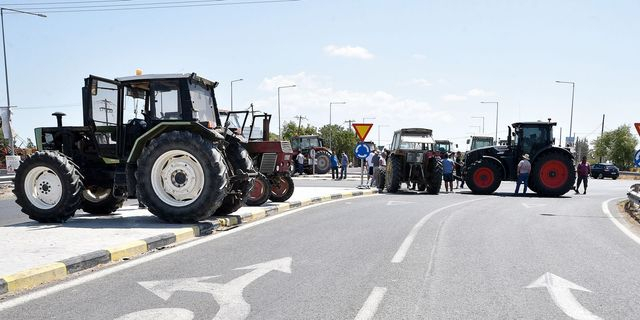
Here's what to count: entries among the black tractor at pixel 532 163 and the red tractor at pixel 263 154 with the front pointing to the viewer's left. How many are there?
1

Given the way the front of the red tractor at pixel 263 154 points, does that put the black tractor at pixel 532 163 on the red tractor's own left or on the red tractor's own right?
on the red tractor's own left

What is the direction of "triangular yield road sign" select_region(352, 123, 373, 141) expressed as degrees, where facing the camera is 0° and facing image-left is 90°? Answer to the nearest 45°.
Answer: approximately 0°

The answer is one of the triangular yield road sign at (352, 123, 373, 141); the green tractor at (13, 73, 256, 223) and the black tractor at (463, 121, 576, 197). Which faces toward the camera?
the triangular yield road sign

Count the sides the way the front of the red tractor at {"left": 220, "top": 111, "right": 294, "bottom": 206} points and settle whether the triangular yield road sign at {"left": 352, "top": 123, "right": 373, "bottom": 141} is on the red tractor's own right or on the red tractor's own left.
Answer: on the red tractor's own left

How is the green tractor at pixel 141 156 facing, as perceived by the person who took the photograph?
facing away from the viewer and to the left of the viewer

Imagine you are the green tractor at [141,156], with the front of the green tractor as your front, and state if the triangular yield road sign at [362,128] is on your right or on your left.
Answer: on your right

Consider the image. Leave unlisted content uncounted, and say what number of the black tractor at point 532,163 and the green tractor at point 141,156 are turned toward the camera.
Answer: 0

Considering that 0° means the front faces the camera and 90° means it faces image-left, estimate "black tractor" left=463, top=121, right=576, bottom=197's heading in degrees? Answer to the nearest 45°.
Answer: approximately 90°
